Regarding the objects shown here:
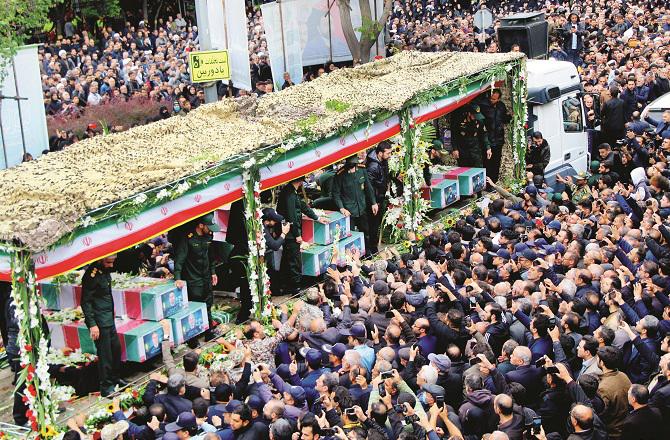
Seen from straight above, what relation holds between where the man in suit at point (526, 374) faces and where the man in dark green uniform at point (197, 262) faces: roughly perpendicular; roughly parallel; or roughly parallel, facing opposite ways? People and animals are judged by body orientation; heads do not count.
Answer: roughly parallel, facing opposite ways

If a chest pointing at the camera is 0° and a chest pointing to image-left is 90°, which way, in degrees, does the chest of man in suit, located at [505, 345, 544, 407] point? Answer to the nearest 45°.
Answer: approximately 135°

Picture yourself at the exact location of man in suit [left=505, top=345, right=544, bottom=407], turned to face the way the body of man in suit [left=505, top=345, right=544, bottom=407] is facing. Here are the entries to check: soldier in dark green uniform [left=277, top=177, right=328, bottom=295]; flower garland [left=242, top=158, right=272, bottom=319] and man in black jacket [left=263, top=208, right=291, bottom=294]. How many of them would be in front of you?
3

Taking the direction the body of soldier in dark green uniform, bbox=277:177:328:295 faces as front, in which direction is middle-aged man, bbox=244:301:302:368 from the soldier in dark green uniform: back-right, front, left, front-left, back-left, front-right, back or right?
right

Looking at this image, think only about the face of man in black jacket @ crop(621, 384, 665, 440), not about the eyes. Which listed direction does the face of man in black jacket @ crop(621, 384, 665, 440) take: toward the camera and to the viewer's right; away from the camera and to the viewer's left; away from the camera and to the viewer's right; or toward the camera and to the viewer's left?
away from the camera and to the viewer's left

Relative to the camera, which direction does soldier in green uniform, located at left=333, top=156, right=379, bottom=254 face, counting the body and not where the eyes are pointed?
toward the camera

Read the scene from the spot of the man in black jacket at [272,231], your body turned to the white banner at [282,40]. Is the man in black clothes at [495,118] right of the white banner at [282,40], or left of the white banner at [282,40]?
right

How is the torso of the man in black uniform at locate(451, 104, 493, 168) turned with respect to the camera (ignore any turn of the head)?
toward the camera

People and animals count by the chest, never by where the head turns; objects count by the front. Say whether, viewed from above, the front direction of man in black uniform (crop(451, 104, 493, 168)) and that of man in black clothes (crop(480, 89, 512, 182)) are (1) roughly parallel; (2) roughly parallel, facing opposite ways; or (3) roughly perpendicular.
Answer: roughly parallel

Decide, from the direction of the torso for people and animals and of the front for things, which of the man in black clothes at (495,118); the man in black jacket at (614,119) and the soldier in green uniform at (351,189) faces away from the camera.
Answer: the man in black jacket

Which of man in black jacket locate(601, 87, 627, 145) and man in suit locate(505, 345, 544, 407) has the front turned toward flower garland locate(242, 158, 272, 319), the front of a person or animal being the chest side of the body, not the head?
the man in suit

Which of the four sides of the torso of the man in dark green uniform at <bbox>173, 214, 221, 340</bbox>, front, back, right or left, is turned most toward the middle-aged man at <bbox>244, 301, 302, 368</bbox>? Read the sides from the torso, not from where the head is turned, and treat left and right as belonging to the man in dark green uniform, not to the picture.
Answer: front

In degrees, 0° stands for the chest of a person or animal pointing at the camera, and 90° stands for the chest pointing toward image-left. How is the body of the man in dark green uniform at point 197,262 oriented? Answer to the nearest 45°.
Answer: approximately 315°
